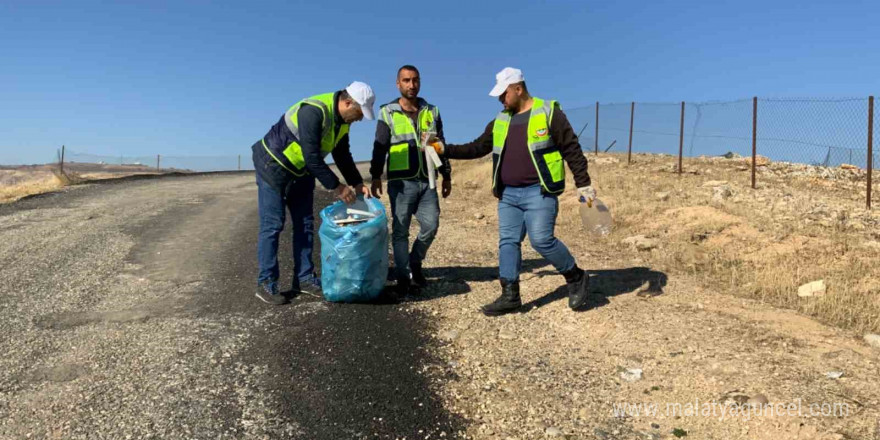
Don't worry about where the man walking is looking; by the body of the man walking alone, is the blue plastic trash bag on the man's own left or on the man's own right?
on the man's own right

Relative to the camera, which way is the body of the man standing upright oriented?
toward the camera

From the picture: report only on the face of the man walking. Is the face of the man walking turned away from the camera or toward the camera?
toward the camera

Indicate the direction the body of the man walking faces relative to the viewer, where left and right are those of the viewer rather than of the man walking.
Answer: facing the viewer and to the left of the viewer
